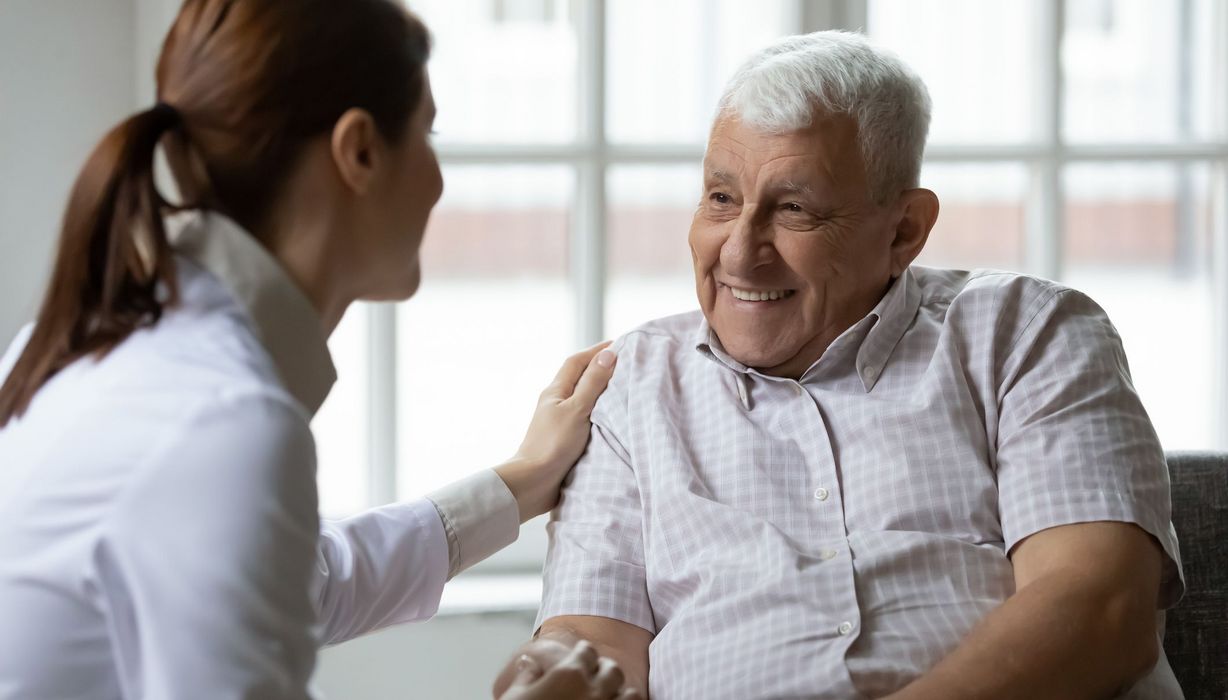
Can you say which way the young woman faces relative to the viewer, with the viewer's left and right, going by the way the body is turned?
facing away from the viewer and to the right of the viewer

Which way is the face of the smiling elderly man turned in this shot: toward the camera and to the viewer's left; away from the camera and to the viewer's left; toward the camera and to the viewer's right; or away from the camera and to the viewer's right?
toward the camera and to the viewer's left

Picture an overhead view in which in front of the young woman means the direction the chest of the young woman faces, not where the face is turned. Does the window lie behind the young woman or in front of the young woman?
in front

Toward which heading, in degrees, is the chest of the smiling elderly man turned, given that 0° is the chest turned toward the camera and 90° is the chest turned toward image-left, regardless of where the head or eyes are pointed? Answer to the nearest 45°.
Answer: approximately 45°

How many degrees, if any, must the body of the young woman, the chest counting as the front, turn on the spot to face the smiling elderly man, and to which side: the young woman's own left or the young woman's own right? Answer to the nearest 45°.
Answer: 0° — they already face them

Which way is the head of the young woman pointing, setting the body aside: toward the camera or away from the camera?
away from the camera

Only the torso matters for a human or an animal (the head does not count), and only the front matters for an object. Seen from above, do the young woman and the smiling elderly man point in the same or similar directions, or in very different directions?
very different directions
